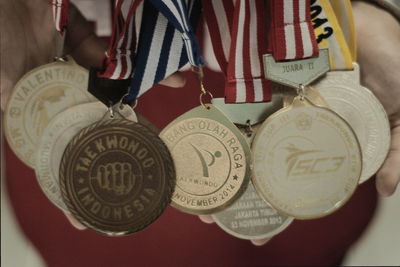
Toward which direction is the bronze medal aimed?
toward the camera

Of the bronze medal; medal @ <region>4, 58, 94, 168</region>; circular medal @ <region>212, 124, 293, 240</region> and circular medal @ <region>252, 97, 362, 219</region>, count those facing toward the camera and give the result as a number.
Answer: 4

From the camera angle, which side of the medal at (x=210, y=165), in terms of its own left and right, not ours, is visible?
front

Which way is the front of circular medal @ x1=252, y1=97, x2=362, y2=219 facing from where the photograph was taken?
facing the viewer

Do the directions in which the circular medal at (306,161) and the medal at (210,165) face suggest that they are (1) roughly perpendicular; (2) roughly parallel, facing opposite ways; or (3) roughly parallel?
roughly parallel

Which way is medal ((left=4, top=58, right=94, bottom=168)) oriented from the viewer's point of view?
toward the camera

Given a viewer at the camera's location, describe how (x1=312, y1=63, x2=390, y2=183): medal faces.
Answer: facing the viewer

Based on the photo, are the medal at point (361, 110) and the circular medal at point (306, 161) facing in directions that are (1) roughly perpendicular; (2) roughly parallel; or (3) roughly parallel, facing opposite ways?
roughly parallel
